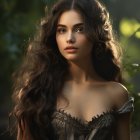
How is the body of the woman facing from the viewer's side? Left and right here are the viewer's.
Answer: facing the viewer
